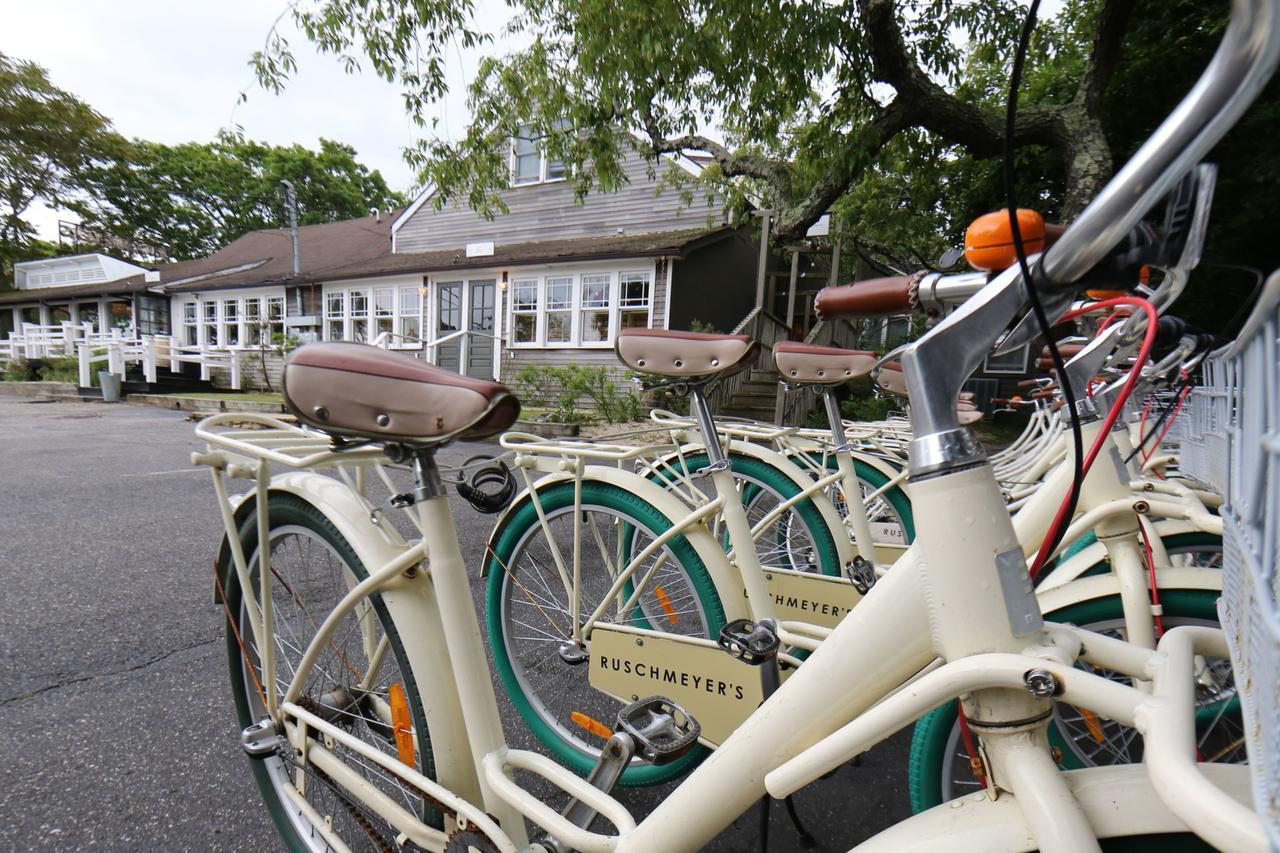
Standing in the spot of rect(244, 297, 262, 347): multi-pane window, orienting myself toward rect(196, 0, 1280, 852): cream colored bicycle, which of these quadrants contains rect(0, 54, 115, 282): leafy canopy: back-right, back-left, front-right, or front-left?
back-right

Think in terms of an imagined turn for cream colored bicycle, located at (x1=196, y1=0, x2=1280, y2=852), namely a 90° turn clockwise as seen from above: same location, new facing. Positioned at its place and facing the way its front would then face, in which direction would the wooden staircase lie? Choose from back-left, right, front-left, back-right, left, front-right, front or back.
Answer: back-right

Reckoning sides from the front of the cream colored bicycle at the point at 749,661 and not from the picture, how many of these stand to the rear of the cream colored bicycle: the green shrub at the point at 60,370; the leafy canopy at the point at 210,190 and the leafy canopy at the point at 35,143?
3

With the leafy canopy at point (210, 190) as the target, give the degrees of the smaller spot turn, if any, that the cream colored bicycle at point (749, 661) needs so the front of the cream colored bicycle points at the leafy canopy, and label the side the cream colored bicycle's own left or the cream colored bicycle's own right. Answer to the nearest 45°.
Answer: approximately 180°

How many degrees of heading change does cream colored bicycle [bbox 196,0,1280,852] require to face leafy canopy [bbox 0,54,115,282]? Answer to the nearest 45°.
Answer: approximately 180°

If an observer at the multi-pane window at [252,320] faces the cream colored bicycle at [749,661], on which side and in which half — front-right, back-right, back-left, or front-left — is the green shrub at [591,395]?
front-left

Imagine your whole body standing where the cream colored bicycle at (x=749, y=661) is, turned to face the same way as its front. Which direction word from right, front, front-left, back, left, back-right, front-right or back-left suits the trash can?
back

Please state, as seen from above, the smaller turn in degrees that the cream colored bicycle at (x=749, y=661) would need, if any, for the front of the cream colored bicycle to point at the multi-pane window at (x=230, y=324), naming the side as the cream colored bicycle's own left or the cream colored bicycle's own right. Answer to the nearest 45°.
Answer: approximately 180°

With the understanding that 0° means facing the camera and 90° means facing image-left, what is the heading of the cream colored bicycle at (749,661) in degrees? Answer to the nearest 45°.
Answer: approximately 315°

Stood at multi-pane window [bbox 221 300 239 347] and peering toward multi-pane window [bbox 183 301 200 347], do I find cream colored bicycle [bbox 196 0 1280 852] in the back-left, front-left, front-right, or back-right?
back-left

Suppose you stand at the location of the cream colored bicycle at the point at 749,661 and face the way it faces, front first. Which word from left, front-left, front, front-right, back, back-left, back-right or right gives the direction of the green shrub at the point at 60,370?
back

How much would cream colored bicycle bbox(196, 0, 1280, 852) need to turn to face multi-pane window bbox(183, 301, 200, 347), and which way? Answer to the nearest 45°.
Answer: approximately 180°

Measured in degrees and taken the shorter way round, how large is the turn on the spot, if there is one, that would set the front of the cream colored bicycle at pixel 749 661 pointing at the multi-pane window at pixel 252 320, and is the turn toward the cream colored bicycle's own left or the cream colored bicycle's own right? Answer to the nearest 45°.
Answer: approximately 180°
